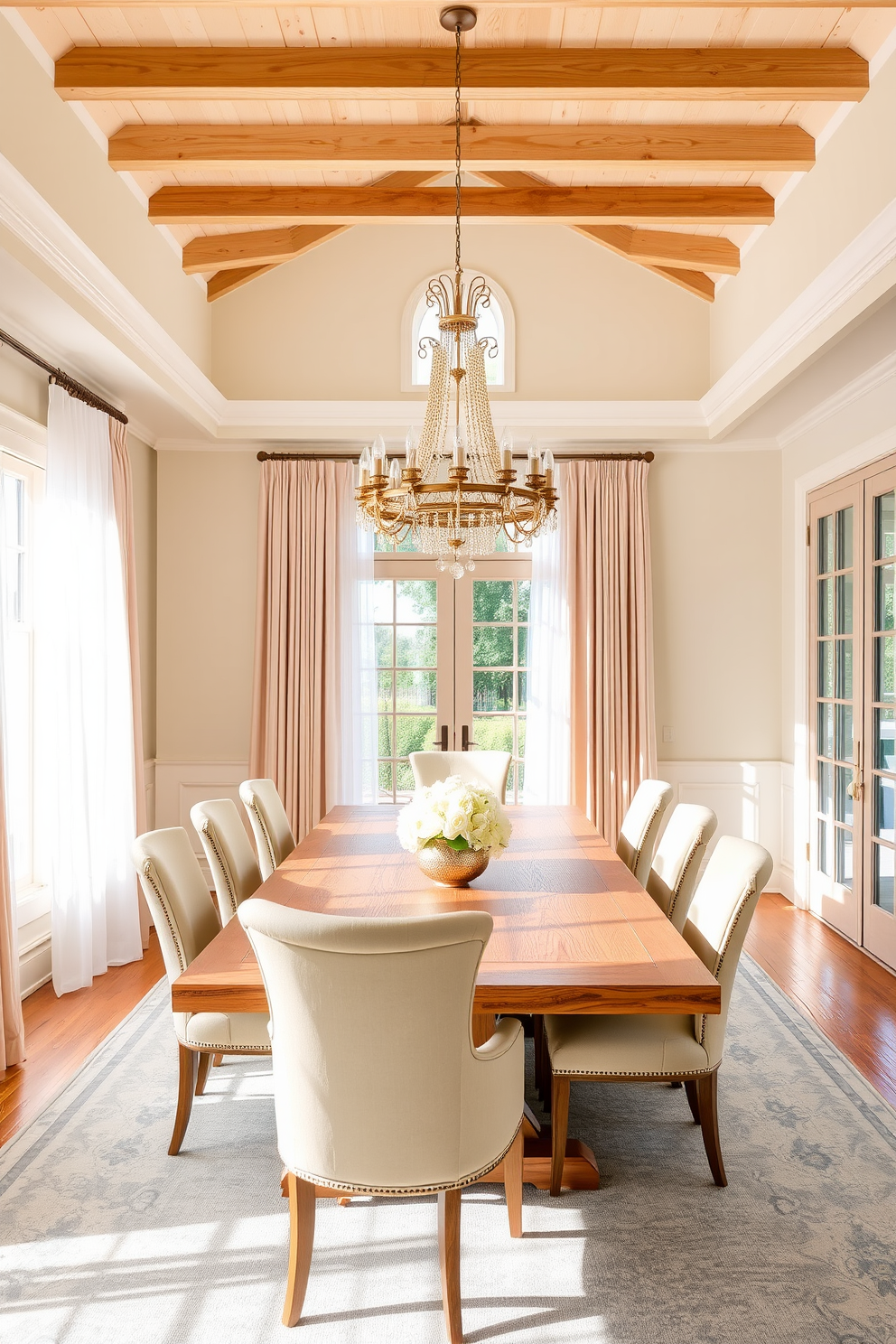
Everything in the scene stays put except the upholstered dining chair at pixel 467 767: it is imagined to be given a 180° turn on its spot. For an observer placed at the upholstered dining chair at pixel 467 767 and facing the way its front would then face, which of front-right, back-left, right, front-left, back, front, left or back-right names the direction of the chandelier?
back

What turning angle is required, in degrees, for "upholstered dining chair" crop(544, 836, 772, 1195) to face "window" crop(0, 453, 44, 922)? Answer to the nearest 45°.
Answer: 0° — it already faces it

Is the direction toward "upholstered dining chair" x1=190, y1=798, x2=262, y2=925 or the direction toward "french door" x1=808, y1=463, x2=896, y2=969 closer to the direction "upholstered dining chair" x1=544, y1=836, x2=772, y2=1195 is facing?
the upholstered dining chair

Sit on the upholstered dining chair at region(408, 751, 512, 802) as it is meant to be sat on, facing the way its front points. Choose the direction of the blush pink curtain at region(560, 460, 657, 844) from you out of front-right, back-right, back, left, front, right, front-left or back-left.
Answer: back-left

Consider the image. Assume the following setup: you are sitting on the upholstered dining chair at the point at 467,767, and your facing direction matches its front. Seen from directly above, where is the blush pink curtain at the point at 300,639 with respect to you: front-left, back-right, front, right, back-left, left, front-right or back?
back-right

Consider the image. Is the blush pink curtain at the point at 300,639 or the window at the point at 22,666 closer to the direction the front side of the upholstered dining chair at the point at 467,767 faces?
the window

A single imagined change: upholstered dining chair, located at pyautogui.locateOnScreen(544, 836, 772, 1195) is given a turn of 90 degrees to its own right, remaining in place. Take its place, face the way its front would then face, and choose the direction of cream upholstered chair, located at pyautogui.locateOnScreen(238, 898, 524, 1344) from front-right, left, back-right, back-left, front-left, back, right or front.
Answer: back-left

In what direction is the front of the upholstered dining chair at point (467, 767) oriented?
toward the camera

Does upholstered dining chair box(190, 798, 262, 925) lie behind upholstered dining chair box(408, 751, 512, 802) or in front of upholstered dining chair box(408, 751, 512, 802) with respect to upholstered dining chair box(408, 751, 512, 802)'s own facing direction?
in front

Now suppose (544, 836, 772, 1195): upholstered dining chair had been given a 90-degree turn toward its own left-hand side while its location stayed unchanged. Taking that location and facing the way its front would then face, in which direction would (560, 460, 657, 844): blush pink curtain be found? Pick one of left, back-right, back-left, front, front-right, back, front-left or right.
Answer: back

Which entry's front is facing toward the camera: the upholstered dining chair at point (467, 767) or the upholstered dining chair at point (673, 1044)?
the upholstered dining chair at point (467, 767)

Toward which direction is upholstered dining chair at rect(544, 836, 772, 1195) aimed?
to the viewer's left

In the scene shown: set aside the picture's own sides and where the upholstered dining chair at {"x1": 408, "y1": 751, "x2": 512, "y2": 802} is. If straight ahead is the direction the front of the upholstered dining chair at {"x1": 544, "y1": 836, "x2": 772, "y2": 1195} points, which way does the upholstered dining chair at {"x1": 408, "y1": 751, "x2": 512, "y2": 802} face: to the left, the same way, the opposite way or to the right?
to the left

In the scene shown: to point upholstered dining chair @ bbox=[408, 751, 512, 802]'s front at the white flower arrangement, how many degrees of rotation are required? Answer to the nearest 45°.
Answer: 0° — it already faces it

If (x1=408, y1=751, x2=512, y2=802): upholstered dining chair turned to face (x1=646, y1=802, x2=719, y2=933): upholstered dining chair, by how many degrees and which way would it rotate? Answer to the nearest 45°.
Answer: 0° — it already faces it

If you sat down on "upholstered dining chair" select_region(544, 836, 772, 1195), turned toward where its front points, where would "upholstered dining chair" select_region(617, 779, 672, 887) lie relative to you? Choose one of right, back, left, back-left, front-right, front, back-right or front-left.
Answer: right

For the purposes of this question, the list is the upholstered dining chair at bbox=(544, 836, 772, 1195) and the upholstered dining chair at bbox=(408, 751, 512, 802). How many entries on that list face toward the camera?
1

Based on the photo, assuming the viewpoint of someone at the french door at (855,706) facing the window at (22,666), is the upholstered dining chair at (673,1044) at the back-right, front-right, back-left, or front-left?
front-left

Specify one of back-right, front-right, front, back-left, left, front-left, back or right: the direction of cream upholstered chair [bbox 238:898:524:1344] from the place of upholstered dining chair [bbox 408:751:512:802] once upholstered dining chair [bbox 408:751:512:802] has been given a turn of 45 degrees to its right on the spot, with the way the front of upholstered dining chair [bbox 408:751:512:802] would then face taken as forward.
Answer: front-left
